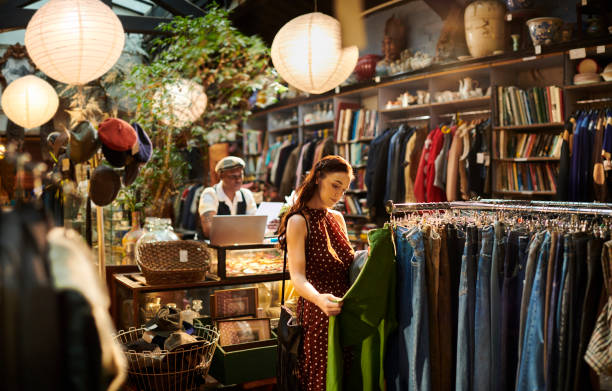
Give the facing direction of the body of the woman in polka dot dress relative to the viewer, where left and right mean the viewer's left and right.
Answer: facing the viewer and to the right of the viewer

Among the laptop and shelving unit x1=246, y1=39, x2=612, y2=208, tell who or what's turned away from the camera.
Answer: the laptop

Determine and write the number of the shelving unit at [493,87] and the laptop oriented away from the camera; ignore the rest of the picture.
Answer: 1

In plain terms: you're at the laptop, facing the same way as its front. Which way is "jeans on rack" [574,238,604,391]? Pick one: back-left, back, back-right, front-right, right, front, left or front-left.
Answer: back-right

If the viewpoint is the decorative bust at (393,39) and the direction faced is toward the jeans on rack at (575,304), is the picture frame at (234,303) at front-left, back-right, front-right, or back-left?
front-right

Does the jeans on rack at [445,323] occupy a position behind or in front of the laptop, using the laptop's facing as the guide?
behind

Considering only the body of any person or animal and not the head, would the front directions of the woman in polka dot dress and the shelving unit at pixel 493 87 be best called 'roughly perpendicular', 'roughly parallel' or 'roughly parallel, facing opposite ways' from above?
roughly perpendicular

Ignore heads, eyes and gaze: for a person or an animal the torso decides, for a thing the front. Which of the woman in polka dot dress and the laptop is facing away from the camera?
the laptop

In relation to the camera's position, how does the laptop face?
facing away from the viewer

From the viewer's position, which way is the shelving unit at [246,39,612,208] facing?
facing the viewer and to the left of the viewer

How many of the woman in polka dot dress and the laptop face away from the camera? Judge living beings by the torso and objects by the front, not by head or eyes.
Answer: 1

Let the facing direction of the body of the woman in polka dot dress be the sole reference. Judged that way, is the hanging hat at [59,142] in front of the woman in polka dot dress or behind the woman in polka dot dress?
behind

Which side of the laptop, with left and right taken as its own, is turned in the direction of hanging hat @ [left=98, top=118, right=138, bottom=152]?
left

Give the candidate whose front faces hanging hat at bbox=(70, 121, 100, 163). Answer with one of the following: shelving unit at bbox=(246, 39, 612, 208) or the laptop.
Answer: the shelving unit

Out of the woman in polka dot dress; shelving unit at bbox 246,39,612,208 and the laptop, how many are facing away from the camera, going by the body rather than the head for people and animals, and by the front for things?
1

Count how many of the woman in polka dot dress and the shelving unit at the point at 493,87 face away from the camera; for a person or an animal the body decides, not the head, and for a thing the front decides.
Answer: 0

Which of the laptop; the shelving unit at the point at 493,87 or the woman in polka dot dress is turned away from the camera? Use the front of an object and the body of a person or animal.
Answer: the laptop

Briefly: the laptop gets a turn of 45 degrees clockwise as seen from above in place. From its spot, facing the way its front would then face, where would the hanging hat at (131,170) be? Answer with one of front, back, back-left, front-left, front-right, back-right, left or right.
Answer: back-left

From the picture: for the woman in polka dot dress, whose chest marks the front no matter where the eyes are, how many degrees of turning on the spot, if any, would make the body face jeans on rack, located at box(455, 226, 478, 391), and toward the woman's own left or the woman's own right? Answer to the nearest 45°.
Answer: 0° — they already face it
